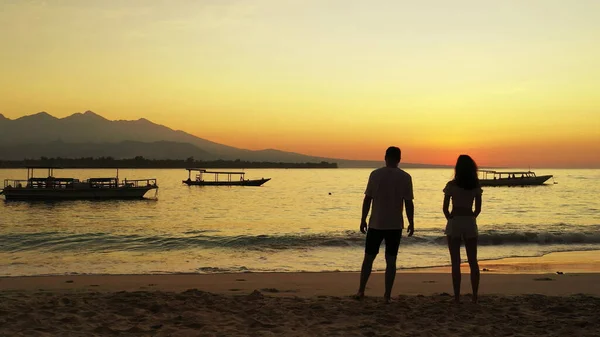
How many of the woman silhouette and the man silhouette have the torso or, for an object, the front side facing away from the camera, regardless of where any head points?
2

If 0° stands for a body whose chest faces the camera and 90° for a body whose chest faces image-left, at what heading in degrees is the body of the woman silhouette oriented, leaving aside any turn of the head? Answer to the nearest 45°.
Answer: approximately 180°

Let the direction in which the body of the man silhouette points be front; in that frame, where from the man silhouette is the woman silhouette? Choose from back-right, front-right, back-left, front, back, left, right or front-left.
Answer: right

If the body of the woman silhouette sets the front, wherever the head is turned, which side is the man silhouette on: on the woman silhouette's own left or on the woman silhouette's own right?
on the woman silhouette's own left

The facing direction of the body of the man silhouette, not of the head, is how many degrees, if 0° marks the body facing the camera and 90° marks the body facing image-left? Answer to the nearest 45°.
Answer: approximately 180°
